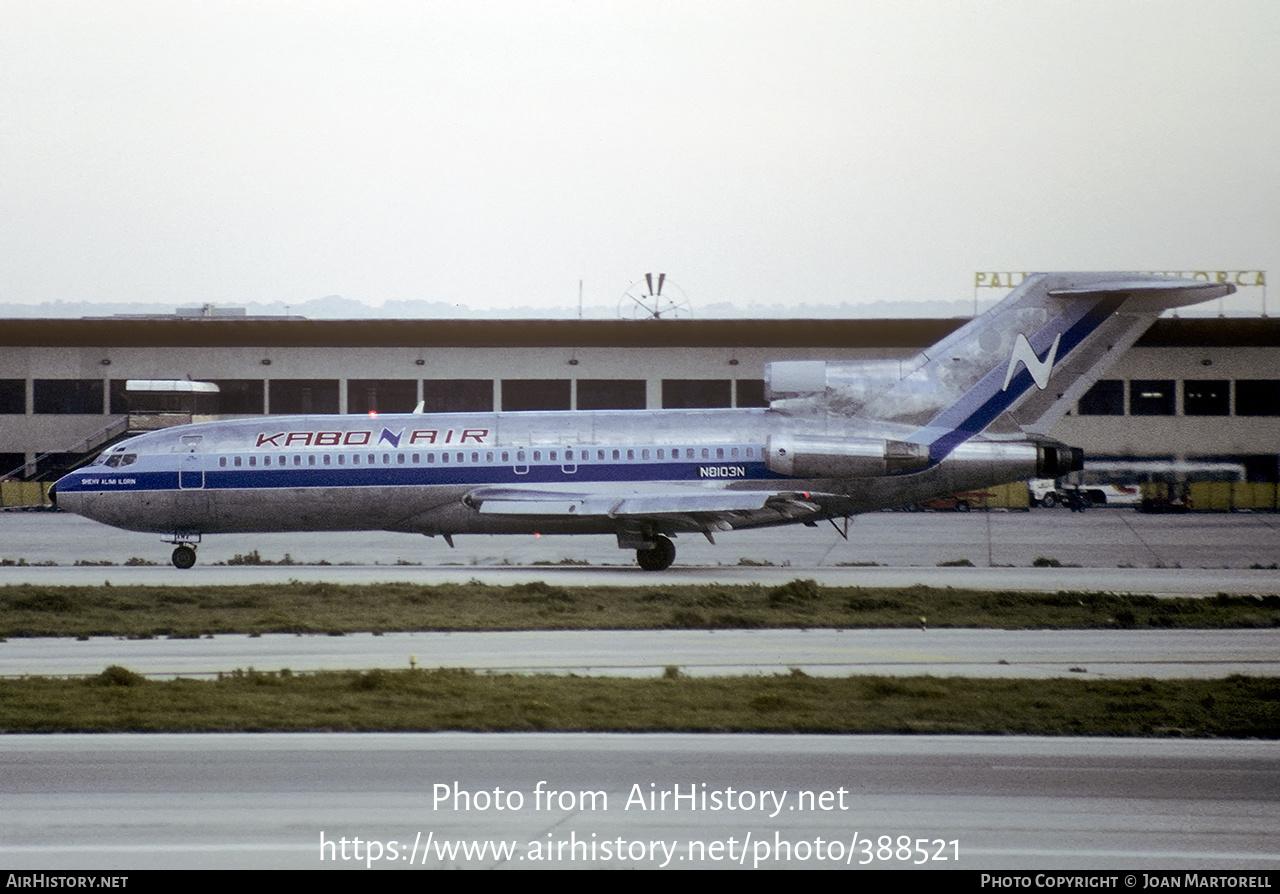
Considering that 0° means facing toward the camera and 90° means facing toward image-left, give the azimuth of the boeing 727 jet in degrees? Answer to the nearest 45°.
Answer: approximately 90°
